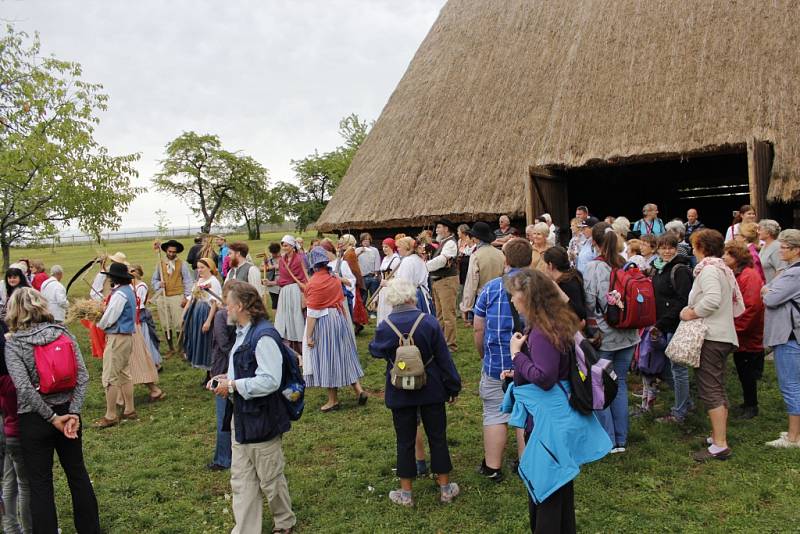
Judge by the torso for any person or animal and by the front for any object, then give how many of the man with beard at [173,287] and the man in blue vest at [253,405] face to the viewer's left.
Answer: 1

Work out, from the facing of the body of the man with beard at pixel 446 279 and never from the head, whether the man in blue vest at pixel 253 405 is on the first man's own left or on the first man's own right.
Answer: on the first man's own left

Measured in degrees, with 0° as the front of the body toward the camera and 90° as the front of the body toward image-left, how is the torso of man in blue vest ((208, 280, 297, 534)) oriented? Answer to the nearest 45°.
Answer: approximately 90°

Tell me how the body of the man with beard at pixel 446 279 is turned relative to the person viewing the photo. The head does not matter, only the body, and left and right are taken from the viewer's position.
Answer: facing to the left of the viewer

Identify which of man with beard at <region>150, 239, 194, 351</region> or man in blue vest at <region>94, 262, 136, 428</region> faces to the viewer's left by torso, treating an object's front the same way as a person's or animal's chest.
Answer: the man in blue vest

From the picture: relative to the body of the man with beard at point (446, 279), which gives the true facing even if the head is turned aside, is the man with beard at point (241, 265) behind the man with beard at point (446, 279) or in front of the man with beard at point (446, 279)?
in front

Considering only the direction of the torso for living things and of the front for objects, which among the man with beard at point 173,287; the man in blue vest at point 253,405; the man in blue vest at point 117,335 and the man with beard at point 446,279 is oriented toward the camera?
the man with beard at point 173,287

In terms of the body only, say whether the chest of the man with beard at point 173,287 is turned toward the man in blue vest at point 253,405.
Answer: yes

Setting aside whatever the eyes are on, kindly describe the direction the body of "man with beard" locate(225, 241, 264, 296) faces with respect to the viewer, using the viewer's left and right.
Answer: facing the viewer and to the left of the viewer

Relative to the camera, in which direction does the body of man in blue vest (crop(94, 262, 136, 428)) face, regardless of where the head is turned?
to the viewer's left

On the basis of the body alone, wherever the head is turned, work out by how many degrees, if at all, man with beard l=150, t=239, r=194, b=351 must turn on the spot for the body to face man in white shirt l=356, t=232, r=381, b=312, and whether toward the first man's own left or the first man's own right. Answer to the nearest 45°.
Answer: approximately 90° to the first man's own left

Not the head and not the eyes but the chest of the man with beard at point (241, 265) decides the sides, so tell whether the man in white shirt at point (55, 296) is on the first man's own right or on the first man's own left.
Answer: on the first man's own right

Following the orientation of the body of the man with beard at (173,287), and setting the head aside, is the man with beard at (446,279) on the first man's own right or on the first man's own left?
on the first man's own left

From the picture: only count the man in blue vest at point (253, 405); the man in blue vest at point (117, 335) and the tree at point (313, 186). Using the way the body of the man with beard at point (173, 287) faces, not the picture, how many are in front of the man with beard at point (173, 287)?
2

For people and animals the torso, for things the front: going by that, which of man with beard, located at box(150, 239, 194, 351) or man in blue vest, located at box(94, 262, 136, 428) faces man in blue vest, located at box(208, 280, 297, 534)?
the man with beard

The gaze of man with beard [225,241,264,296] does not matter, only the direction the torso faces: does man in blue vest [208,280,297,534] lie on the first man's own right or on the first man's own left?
on the first man's own left

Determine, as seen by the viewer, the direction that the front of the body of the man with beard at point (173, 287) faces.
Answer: toward the camera

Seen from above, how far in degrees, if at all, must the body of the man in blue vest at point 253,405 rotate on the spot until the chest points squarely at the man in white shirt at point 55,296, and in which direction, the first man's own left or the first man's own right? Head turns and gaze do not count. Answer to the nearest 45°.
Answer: approximately 45° to the first man's own right

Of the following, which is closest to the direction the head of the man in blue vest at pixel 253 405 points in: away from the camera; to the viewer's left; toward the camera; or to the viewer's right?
to the viewer's left

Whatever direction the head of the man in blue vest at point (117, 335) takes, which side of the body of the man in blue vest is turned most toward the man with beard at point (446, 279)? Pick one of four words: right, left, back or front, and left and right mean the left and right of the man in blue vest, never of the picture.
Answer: back
